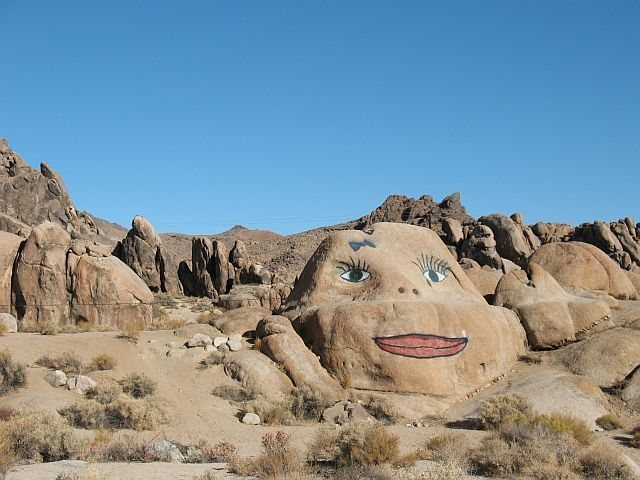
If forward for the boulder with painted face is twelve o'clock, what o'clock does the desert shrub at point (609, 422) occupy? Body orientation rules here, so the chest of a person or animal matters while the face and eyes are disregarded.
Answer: The desert shrub is roughly at 10 o'clock from the boulder with painted face.

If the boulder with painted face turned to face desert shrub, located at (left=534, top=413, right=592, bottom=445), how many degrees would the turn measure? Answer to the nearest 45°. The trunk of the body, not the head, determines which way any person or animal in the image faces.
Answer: approximately 45° to its left

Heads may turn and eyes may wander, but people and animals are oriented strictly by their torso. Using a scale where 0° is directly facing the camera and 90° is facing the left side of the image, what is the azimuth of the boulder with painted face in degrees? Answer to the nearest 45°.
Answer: approximately 0°

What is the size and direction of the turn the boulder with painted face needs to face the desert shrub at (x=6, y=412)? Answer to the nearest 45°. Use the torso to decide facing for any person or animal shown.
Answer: approximately 45° to its right

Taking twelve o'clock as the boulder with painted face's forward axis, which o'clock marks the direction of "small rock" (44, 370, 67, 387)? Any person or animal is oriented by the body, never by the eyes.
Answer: The small rock is roughly at 2 o'clock from the boulder with painted face.

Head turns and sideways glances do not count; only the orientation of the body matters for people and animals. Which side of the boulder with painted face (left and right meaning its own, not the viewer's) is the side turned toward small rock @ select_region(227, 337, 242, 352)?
right

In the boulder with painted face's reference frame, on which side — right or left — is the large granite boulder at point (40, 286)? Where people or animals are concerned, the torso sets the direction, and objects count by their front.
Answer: on its right

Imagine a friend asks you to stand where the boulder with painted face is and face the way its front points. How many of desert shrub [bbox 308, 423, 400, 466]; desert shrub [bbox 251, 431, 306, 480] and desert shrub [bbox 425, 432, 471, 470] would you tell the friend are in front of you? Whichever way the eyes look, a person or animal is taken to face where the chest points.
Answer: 3

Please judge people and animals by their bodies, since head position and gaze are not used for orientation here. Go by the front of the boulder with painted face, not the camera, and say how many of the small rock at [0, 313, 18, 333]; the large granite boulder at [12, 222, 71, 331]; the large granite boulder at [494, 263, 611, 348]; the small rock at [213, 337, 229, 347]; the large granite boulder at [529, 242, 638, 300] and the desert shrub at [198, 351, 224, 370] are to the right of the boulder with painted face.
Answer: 4

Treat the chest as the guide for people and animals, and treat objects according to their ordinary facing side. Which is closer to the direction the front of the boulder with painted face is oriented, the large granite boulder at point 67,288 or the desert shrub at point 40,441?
the desert shrub
